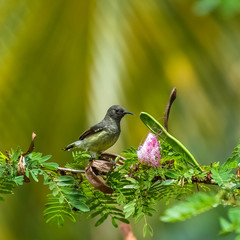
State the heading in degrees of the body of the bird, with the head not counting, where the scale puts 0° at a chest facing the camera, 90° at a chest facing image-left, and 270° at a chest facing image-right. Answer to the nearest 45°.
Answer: approximately 270°

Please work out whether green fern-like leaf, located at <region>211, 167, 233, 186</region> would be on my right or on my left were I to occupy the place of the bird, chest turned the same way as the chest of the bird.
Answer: on my right
